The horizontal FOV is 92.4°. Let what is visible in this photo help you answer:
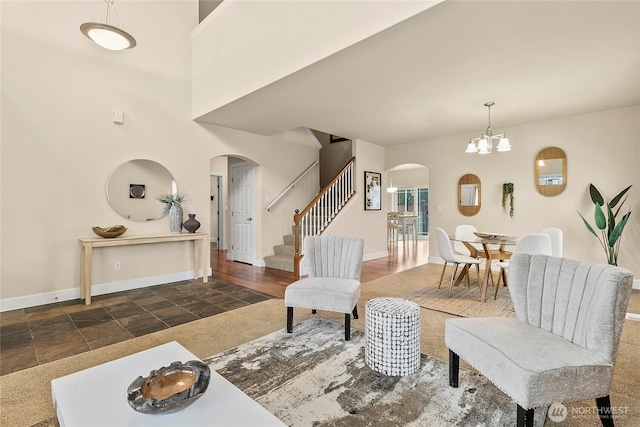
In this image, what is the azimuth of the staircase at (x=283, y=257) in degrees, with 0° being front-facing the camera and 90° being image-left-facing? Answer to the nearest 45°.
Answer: approximately 45°

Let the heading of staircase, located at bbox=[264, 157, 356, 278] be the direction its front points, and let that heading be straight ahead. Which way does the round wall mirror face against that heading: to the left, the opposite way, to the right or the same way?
to the left

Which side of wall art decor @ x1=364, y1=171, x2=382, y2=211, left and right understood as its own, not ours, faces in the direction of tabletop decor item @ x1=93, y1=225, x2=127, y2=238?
right

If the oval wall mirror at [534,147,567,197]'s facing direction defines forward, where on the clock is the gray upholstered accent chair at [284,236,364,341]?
The gray upholstered accent chair is roughly at 1 o'clock from the oval wall mirror.

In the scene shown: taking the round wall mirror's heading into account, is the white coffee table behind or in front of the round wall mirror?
in front

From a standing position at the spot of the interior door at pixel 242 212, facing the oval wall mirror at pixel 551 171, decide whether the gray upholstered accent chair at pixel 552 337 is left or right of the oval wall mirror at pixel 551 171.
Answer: right

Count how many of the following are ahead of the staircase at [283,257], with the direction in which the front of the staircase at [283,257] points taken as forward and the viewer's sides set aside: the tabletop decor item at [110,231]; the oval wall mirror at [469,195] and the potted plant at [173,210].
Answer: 2

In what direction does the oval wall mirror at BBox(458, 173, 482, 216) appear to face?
toward the camera

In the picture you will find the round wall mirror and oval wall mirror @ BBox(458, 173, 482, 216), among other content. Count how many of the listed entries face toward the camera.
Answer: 2

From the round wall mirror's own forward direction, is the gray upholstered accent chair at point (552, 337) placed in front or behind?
in front

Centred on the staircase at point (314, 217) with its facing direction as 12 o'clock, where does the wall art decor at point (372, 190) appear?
The wall art decor is roughly at 6 o'clock from the staircase.

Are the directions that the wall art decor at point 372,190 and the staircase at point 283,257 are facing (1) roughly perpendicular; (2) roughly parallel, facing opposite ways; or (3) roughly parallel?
roughly perpendicular

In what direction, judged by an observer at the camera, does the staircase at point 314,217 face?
facing the viewer and to the left of the viewer

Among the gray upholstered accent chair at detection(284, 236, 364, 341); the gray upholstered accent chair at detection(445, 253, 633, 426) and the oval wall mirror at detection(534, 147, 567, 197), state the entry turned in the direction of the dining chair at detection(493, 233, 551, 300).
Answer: the oval wall mirror
